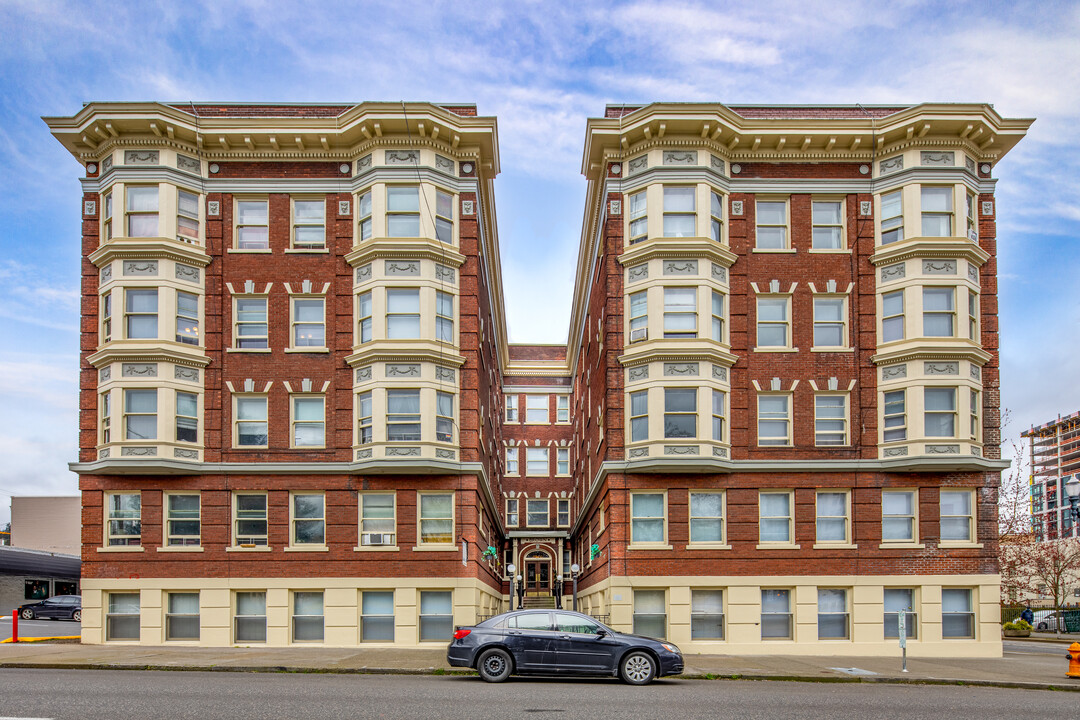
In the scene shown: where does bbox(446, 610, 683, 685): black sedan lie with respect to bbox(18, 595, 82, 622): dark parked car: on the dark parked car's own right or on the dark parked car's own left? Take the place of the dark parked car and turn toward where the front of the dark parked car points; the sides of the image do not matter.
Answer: on the dark parked car's own left

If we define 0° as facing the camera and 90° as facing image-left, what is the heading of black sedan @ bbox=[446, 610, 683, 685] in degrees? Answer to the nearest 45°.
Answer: approximately 270°

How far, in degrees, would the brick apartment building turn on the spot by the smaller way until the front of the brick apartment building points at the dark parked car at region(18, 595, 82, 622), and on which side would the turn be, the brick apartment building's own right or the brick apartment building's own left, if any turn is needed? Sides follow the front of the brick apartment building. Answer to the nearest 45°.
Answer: approximately 135° to the brick apartment building's own right

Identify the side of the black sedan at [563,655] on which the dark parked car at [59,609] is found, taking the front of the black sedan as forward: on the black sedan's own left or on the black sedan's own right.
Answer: on the black sedan's own left

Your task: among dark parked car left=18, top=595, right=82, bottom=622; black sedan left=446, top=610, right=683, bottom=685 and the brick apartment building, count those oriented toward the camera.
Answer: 1

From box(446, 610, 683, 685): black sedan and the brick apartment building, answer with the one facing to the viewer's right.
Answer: the black sedan

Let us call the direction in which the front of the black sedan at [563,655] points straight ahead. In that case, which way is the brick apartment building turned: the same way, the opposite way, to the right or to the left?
to the right

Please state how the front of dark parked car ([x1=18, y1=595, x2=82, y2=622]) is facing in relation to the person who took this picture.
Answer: facing to the left of the viewer

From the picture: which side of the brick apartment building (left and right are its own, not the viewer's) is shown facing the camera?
front

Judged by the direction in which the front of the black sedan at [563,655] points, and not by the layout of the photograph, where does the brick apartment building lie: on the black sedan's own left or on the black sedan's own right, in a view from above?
on the black sedan's own left

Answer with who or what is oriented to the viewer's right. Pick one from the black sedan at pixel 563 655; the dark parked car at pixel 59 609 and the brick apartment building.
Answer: the black sedan
